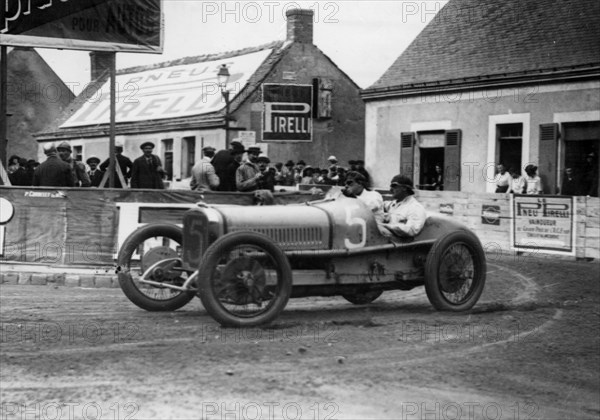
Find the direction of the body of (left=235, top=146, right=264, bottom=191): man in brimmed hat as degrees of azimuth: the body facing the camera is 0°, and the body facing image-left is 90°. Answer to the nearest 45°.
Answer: approximately 315°

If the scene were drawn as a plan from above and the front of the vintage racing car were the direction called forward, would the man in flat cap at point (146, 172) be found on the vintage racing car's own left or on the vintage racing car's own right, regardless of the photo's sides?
on the vintage racing car's own right

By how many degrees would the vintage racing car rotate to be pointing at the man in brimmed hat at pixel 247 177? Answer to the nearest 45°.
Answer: approximately 135° to its right

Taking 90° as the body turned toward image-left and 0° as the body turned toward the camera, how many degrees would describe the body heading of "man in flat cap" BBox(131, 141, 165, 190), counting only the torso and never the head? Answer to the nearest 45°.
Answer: approximately 0°

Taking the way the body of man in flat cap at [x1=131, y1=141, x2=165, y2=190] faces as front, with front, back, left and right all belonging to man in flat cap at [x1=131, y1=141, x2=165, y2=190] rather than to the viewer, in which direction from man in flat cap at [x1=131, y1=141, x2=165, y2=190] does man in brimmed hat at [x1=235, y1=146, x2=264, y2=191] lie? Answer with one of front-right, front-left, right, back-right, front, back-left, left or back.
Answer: front-left

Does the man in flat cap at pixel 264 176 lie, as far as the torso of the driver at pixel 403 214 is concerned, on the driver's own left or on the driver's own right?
on the driver's own right
